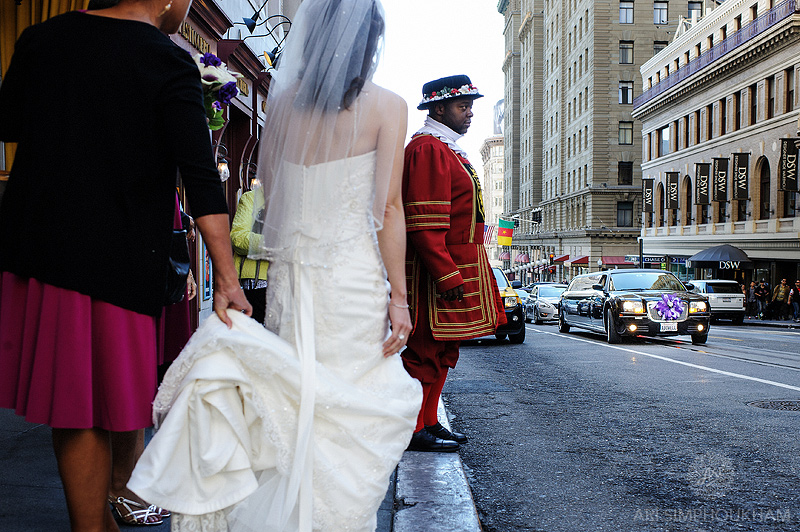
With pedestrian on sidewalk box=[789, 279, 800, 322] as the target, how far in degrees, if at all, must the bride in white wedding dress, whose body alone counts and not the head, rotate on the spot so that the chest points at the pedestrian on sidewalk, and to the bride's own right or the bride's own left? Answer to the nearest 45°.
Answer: approximately 45° to the bride's own right

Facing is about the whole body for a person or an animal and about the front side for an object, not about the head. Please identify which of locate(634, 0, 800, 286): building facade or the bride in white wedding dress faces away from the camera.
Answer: the bride in white wedding dress

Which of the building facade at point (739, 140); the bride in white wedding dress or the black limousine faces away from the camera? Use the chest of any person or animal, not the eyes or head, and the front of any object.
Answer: the bride in white wedding dress

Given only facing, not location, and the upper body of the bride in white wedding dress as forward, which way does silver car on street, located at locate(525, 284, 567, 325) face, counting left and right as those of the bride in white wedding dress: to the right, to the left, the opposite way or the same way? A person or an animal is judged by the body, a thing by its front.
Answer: the opposite way

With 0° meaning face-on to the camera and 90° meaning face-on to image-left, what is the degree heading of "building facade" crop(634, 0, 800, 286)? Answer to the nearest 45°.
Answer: approximately 45°

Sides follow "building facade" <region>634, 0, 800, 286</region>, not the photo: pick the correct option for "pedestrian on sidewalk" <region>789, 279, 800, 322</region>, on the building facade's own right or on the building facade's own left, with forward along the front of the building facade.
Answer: on the building facade's own left

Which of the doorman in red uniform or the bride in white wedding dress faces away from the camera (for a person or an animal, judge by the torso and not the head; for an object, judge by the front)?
the bride in white wedding dress

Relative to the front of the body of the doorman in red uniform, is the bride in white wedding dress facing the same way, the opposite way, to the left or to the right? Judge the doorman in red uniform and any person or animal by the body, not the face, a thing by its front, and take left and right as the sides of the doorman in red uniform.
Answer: to the left

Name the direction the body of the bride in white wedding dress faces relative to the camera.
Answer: away from the camera

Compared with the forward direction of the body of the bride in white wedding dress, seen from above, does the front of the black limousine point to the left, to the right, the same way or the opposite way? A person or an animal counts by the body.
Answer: the opposite way
